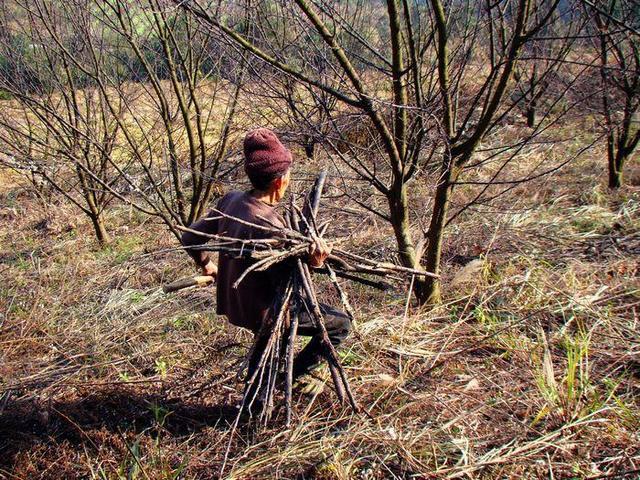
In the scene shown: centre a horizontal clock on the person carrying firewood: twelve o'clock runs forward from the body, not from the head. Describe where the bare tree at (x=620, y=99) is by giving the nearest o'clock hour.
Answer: The bare tree is roughly at 12 o'clock from the person carrying firewood.

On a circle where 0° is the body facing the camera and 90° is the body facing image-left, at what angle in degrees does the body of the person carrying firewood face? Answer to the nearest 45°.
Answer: approximately 225°

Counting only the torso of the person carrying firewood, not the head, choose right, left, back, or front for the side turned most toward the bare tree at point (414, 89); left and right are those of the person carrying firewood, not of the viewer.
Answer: front

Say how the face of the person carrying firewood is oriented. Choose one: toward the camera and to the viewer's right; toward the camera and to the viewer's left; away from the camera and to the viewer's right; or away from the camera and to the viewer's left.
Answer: away from the camera and to the viewer's right
